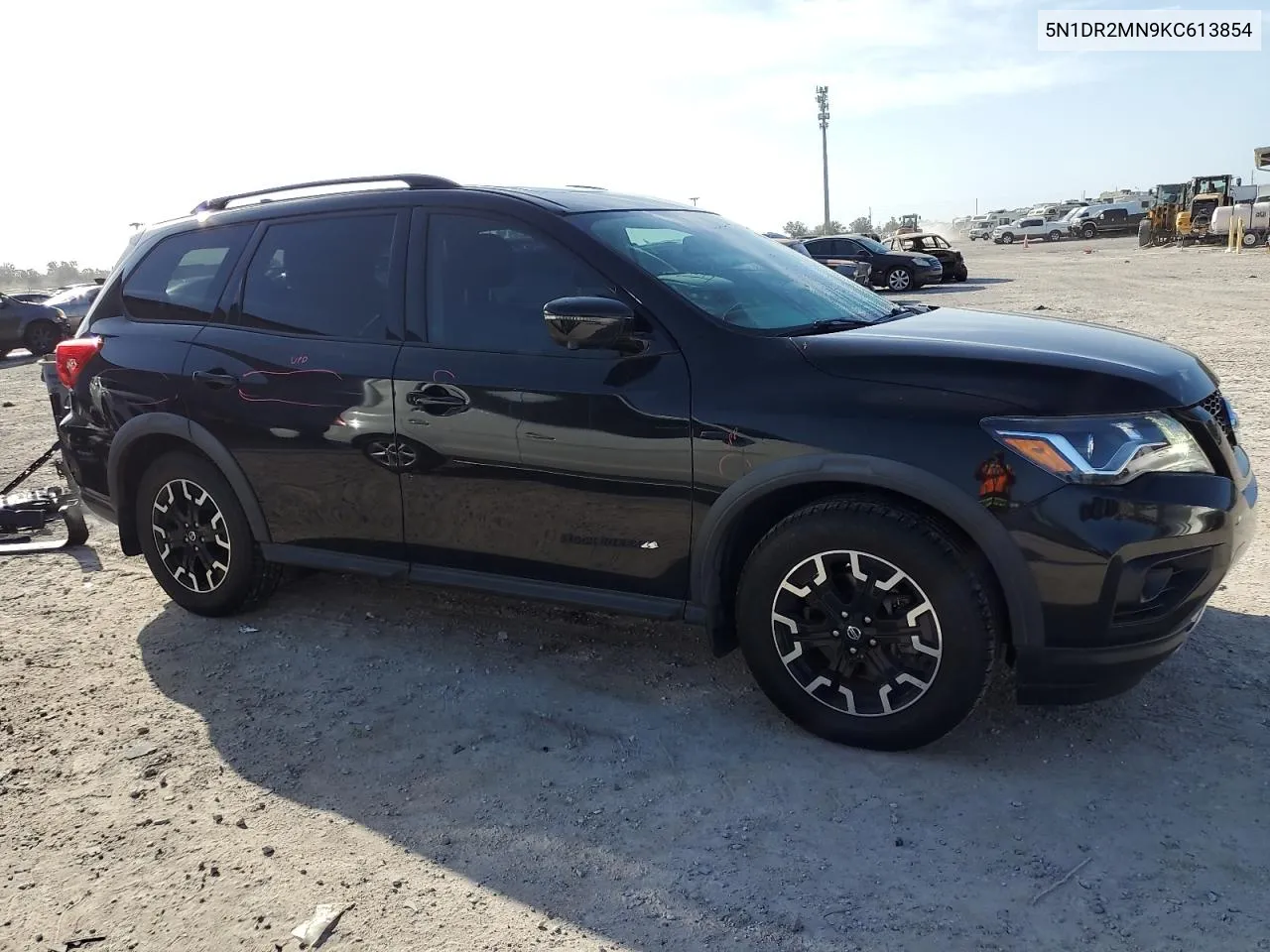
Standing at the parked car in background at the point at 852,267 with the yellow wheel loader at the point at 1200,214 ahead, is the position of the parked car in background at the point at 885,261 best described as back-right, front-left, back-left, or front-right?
front-left

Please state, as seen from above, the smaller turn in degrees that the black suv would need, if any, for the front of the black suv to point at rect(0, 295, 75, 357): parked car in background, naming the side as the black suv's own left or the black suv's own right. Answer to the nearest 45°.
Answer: approximately 180°

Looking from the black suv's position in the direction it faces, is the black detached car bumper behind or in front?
behind

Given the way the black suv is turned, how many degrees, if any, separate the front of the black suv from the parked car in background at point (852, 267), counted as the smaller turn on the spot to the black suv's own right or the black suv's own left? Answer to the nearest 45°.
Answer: approximately 135° to the black suv's own left

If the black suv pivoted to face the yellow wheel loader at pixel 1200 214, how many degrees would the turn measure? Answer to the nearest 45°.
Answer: approximately 90° to its left

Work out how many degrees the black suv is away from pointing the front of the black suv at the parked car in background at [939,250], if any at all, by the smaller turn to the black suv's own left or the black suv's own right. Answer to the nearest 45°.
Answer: approximately 135° to the black suv's own left

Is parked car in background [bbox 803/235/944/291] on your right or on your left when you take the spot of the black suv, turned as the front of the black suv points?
on your left

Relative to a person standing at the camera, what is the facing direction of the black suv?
facing the viewer and to the right of the viewer

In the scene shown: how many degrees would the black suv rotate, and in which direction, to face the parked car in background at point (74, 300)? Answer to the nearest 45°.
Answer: approximately 180°

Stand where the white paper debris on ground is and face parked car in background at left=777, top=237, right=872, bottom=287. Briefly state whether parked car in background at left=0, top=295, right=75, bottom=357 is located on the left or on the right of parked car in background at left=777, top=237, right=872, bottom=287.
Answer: left
